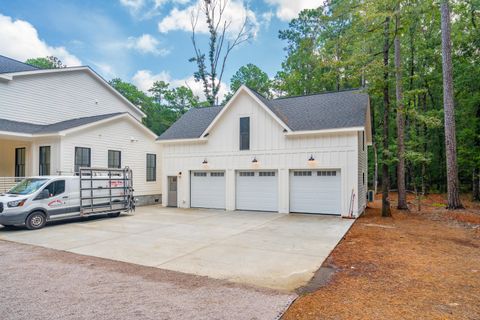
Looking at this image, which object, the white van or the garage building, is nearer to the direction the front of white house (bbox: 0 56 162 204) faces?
the white van

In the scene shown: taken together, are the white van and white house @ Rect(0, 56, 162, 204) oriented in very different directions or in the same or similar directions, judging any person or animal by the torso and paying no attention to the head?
same or similar directions

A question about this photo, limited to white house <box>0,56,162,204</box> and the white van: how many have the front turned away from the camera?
0

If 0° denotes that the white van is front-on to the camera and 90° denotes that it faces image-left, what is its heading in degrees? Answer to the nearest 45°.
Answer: approximately 45°

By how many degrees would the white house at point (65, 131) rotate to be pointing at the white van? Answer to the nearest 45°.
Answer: approximately 45° to its left

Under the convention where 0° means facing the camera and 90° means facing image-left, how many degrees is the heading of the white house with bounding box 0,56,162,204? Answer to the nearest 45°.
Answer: approximately 45°

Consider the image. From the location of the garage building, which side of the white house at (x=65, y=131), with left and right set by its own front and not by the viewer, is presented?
left
